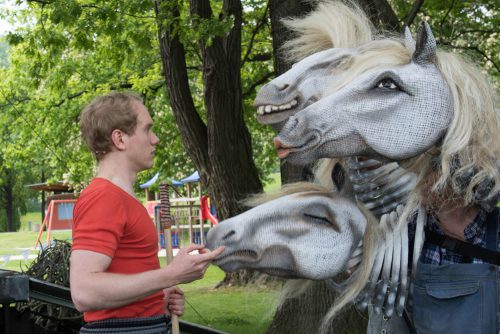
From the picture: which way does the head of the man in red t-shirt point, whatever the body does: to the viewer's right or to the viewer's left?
to the viewer's right

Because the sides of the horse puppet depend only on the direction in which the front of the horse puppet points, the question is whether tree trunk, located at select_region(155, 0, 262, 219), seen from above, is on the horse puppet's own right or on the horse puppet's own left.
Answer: on the horse puppet's own right

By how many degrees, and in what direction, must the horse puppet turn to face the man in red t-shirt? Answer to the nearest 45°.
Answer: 0° — it already faces them

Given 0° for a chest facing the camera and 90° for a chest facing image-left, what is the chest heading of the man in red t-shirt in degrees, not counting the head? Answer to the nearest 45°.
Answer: approximately 270°

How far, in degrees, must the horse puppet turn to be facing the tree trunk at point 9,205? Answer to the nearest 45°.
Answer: approximately 45° to its right

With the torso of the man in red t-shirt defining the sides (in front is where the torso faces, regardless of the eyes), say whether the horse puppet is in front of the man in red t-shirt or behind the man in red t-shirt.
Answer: in front

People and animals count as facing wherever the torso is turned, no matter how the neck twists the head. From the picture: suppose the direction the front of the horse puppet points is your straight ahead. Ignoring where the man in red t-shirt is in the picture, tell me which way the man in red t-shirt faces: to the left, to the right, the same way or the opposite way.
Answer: the opposite way

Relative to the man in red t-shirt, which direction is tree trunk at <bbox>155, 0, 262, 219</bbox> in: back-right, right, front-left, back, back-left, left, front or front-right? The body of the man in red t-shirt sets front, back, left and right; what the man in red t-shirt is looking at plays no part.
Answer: left

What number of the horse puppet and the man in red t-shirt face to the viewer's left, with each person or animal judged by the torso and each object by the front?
1

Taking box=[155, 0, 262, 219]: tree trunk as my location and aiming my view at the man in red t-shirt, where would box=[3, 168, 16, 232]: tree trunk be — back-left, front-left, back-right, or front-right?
back-right

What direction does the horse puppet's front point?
to the viewer's left
